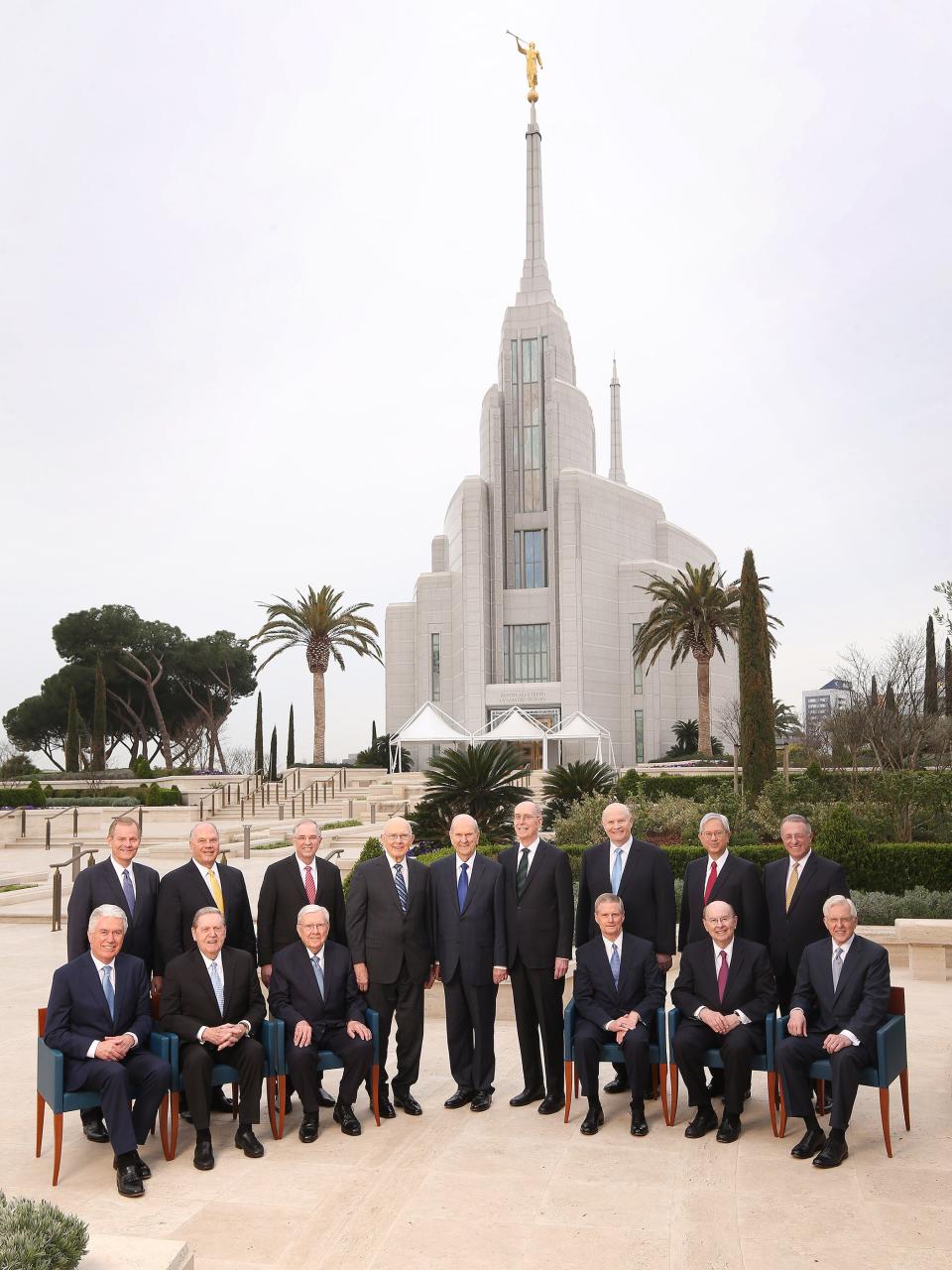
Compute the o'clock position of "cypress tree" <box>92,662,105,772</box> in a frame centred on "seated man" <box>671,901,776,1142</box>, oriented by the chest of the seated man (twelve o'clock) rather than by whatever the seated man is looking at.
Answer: The cypress tree is roughly at 5 o'clock from the seated man.

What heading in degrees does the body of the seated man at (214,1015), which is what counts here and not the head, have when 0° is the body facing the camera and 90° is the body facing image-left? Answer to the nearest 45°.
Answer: approximately 0°

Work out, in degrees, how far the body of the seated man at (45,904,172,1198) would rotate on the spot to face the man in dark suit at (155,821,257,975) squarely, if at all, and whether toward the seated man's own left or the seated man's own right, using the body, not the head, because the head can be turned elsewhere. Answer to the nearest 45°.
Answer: approximately 90° to the seated man's own left

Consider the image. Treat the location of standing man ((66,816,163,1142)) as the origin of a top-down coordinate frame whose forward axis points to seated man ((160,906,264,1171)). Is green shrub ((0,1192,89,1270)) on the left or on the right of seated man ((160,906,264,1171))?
right

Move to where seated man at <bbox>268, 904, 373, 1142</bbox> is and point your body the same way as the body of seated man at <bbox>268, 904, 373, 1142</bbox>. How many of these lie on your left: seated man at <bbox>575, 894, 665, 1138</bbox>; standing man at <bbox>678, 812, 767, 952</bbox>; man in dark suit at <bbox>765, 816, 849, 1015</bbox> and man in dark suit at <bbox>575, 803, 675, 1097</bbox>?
4

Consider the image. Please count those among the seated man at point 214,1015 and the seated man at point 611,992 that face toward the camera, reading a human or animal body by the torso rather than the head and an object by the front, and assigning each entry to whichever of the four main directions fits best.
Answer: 2

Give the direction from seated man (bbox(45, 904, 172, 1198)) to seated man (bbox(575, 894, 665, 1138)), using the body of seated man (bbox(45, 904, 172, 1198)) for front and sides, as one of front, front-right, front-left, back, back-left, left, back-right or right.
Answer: front-left

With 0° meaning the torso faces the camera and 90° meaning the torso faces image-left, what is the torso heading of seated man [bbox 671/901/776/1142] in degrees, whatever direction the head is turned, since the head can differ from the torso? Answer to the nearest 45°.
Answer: approximately 0°

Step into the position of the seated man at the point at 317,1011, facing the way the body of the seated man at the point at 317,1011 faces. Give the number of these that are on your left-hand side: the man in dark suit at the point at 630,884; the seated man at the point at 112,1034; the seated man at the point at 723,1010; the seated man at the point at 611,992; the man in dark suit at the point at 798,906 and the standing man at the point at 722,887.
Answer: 5

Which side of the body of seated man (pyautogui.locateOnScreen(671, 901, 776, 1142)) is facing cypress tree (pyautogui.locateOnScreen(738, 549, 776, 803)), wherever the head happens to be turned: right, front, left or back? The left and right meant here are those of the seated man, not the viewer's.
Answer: back
